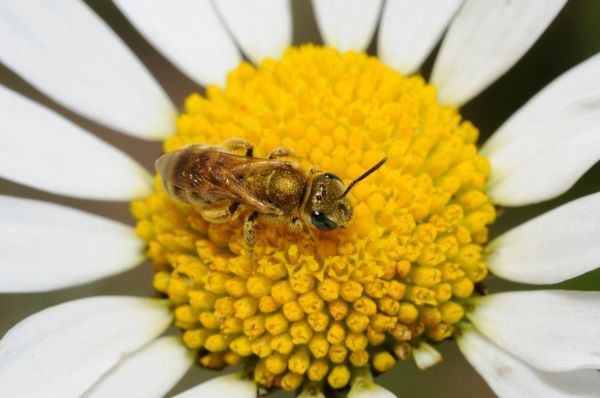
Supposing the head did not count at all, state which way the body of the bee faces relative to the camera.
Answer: to the viewer's right
